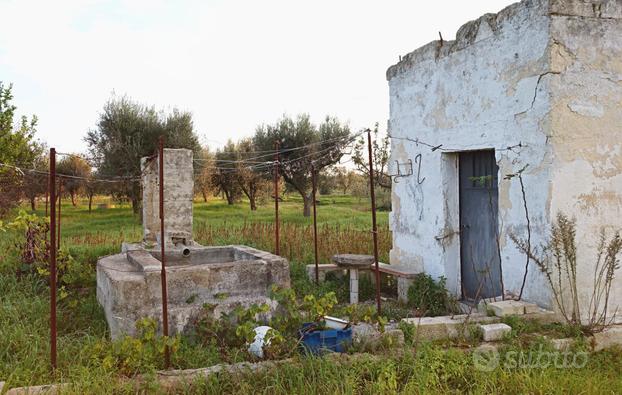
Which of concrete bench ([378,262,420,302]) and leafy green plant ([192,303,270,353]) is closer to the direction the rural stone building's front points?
the leafy green plant

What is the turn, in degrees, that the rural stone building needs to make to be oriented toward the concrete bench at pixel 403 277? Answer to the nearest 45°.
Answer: approximately 90° to its right

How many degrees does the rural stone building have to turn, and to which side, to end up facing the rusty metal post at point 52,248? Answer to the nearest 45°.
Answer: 0° — it already faces it

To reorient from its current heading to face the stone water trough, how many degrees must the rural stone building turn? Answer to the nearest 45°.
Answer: approximately 45° to its right

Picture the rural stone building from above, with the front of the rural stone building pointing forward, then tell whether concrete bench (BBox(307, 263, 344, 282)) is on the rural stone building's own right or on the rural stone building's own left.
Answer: on the rural stone building's own right

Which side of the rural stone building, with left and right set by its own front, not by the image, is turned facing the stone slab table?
right

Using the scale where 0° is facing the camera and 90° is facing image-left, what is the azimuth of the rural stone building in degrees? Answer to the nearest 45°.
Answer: approximately 45°
